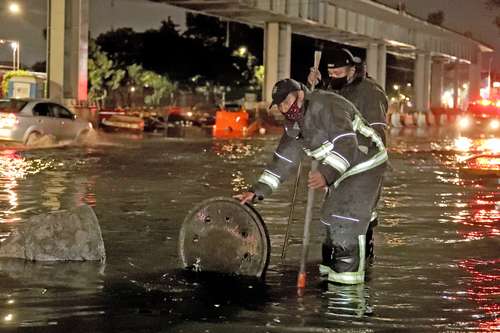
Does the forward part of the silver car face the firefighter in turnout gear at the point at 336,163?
no

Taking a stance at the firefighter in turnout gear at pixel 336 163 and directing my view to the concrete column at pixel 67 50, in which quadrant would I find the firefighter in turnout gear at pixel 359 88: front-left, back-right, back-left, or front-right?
front-right

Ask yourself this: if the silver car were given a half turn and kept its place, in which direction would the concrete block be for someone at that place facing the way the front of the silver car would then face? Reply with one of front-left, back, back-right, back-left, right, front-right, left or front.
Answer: front-left

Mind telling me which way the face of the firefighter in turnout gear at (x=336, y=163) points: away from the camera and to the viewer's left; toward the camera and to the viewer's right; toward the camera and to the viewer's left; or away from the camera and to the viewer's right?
toward the camera and to the viewer's left

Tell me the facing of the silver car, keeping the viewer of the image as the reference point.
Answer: facing away from the viewer and to the right of the viewer

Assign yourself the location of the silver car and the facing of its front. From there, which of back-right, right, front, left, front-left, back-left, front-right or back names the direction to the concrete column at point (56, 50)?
front-left

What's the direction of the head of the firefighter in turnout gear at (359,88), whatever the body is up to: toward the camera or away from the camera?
toward the camera
